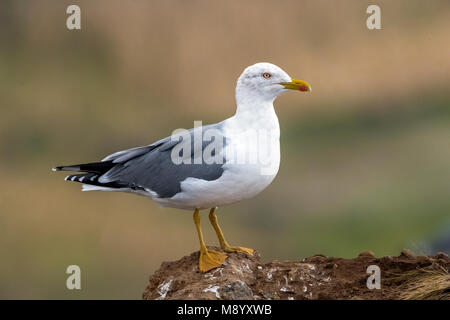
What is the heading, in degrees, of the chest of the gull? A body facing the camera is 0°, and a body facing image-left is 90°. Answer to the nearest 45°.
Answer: approximately 270°

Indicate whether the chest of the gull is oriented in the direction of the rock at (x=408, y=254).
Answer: yes
